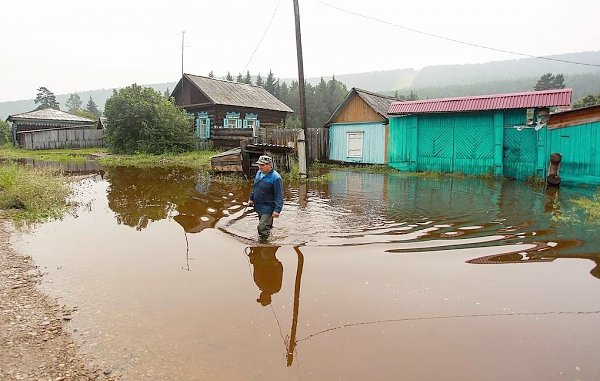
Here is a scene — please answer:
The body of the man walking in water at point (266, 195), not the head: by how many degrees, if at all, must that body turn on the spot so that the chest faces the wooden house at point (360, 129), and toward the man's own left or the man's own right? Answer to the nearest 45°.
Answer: approximately 135° to the man's own right

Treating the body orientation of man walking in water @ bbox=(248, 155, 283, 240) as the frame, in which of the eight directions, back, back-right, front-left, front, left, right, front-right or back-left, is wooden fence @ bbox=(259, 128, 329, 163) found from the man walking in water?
back-right

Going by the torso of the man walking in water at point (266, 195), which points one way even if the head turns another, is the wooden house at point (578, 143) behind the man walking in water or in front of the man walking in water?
behind

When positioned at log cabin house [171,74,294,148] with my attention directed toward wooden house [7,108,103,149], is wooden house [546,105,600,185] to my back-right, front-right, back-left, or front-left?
back-left

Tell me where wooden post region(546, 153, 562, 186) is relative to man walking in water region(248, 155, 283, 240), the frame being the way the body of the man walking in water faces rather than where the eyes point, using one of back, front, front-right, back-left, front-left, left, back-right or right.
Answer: back

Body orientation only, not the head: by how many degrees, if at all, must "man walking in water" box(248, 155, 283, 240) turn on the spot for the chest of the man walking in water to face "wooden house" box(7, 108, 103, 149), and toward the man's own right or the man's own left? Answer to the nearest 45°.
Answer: approximately 90° to the man's own right

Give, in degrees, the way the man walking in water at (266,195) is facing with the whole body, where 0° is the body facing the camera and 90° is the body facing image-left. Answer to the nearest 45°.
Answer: approximately 45°

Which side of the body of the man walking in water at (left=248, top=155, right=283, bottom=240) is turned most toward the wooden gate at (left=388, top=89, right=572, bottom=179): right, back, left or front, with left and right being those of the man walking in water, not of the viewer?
back

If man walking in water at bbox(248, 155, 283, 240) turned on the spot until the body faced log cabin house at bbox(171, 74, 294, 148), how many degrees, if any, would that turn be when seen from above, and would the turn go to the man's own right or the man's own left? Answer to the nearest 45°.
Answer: approximately 135° to the man's own right

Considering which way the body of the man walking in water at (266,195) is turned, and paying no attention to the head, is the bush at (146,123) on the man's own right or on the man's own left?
on the man's own right
